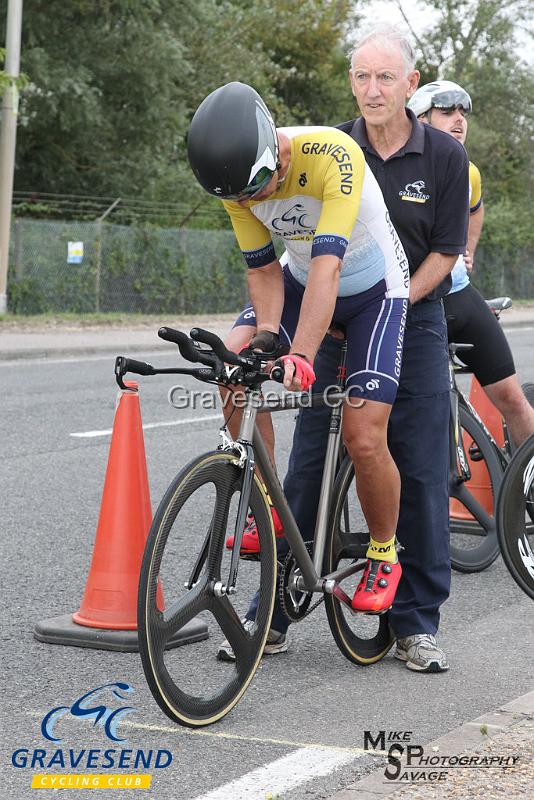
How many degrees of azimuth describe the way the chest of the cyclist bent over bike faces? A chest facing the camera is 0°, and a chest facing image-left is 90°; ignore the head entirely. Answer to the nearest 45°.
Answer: approximately 45°

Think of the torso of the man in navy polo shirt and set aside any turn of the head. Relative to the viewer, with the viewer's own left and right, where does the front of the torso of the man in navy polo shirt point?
facing the viewer and to the left of the viewer

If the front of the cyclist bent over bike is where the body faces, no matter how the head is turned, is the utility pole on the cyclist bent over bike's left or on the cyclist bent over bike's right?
on the cyclist bent over bike's right

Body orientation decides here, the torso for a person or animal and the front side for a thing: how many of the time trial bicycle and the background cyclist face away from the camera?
0

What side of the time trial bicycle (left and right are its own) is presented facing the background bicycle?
back

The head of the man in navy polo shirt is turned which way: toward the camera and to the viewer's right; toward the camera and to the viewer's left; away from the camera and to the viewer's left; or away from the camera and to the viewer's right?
toward the camera and to the viewer's left

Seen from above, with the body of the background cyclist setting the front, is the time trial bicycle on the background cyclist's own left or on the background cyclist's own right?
on the background cyclist's own right

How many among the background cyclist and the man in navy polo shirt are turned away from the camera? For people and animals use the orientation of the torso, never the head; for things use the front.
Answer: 0

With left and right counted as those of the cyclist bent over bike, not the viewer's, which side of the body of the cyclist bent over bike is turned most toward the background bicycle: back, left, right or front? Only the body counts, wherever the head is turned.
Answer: back
